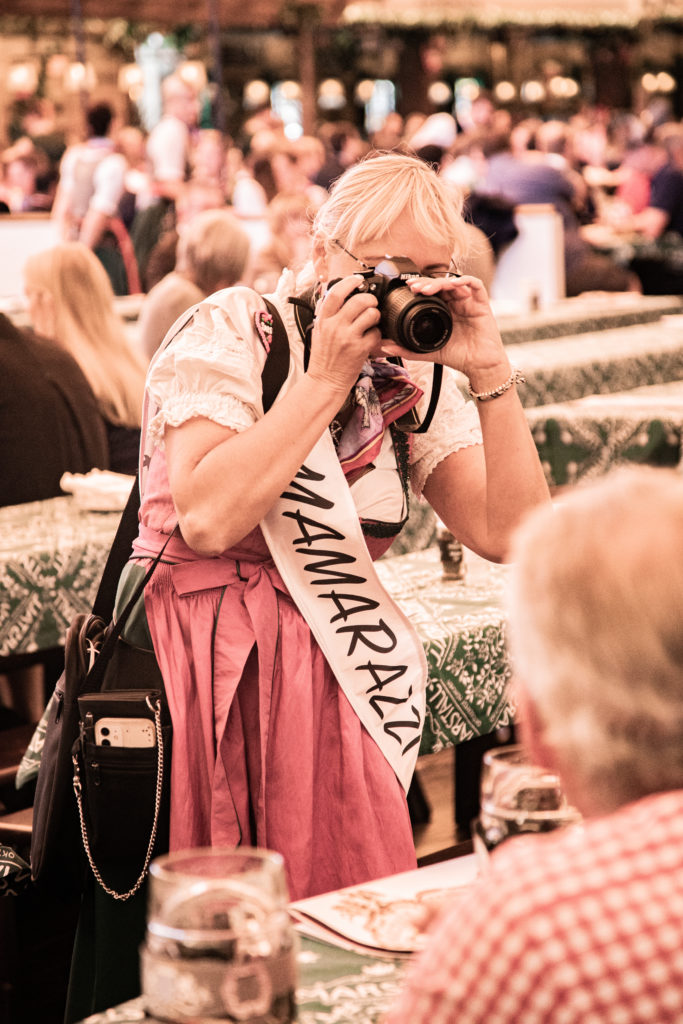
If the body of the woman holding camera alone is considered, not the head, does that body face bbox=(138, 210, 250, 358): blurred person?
no

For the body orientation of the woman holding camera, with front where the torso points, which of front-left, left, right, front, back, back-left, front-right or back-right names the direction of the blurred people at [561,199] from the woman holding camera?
back-left

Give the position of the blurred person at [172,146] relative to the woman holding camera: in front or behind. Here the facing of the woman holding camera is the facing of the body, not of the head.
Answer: behind

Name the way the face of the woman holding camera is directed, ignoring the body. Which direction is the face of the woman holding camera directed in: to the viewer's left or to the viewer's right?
to the viewer's right

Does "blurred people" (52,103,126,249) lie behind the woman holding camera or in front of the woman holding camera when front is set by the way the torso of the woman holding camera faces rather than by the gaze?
behind

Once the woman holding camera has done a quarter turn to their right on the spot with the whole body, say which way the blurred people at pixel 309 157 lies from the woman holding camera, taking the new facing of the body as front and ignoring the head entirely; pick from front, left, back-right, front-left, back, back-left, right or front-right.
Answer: back-right

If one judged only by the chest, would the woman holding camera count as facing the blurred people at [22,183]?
no

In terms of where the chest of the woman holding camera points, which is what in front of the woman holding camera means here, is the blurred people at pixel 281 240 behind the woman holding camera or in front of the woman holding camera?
behind

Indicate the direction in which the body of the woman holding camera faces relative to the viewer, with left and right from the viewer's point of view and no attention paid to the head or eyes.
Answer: facing the viewer and to the right of the viewer

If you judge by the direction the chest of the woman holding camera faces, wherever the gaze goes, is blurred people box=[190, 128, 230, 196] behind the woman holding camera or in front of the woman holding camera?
behind

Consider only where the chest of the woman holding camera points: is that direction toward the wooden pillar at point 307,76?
no

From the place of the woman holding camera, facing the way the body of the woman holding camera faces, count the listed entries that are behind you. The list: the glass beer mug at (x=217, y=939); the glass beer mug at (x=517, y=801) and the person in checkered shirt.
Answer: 0

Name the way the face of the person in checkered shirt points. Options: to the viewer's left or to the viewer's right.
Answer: to the viewer's left

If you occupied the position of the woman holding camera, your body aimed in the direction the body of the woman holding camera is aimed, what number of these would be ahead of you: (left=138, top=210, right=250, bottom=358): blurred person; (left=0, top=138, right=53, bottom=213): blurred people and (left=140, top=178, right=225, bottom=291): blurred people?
0
